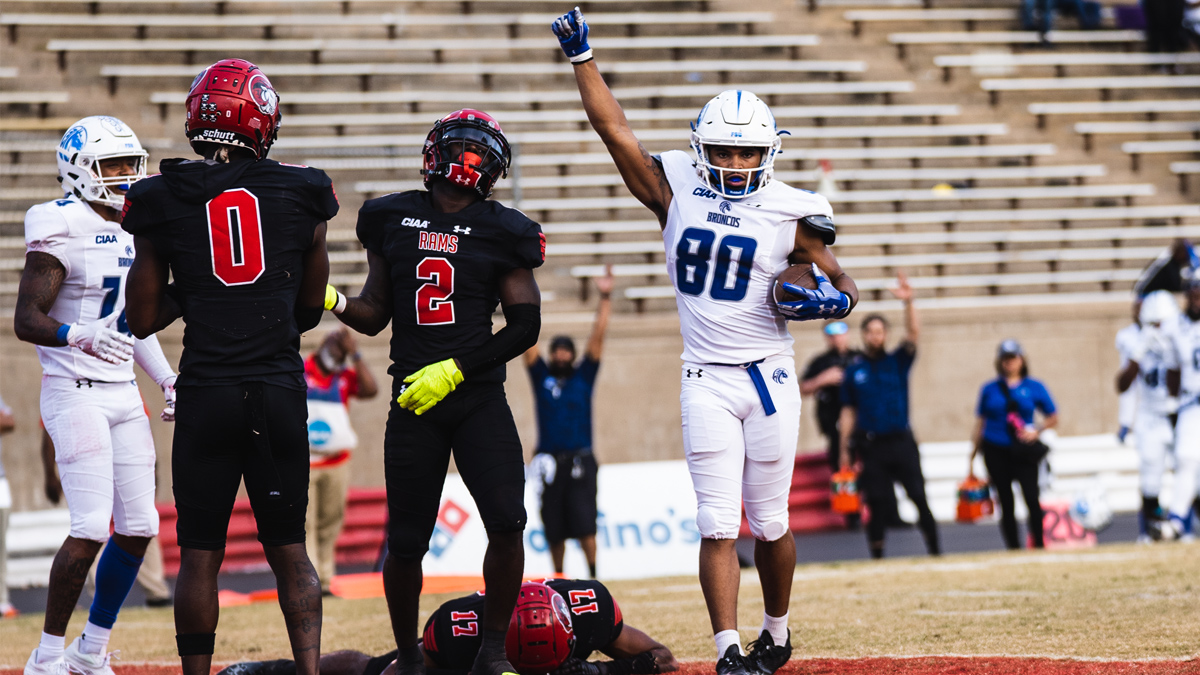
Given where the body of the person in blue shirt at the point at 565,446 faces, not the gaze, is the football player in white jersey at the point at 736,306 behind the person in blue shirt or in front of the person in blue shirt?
in front

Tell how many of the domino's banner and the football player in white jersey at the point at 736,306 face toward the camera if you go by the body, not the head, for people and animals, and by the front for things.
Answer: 2

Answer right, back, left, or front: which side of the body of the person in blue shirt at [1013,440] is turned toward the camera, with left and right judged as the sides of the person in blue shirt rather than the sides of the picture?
front

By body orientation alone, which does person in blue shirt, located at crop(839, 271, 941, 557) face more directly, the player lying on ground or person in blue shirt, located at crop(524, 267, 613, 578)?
the player lying on ground

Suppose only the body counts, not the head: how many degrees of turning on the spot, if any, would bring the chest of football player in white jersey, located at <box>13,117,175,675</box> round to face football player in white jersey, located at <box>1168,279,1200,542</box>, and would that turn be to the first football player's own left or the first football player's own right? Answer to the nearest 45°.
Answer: approximately 45° to the first football player's own left

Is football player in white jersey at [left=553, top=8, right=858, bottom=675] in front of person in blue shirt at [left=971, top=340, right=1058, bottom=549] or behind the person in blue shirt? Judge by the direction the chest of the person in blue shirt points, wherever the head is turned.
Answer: in front

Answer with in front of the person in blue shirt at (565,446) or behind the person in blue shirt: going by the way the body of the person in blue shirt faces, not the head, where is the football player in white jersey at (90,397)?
in front

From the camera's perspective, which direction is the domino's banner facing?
toward the camera

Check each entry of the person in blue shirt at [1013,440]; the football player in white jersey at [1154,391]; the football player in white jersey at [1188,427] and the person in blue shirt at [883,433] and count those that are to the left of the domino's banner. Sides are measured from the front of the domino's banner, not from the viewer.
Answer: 4

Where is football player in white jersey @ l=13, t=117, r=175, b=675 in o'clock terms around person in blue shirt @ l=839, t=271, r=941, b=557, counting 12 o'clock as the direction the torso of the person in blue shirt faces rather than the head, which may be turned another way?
The football player in white jersey is roughly at 1 o'clock from the person in blue shirt.
